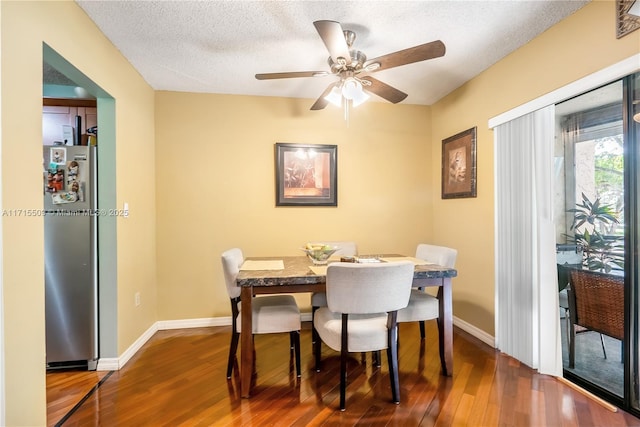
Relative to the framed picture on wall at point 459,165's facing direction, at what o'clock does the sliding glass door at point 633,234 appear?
The sliding glass door is roughly at 9 o'clock from the framed picture on wall.

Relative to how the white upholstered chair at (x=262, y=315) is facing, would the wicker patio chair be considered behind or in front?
in front

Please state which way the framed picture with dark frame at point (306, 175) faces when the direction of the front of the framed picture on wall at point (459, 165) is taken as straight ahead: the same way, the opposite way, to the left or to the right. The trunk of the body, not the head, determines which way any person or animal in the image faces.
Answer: to the left

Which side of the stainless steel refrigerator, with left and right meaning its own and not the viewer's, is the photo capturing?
front

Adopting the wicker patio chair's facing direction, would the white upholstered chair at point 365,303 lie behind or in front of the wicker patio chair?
behind

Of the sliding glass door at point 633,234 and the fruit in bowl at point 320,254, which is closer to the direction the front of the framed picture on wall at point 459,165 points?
the fruit in bowl

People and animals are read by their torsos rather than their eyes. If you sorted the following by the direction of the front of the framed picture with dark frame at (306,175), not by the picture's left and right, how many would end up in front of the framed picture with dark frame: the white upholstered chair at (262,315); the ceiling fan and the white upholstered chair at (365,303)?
3

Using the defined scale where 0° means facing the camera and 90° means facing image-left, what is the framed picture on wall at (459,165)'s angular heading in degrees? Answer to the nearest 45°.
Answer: approximately 45°

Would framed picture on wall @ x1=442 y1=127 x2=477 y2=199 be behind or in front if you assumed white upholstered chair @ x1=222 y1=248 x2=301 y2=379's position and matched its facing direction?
in front

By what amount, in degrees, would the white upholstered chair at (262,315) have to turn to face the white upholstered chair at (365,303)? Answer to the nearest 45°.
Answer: approximately 45° to its right

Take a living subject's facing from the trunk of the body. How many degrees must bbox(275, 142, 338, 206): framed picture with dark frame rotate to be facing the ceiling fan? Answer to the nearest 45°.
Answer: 0° — it already faces it

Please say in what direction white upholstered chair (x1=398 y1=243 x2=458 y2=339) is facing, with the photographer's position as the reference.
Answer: facing the viewer and to the left of the viewer

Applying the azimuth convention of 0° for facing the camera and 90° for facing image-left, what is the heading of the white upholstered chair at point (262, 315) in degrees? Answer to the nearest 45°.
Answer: approximately 270°

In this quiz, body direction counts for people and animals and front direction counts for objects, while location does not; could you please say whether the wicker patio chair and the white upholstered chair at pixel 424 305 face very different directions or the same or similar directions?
very different directions
